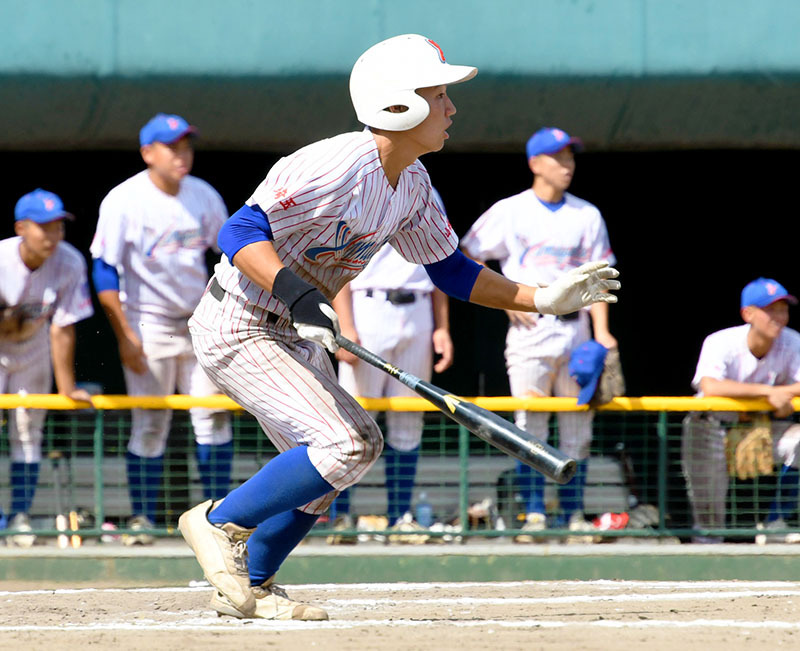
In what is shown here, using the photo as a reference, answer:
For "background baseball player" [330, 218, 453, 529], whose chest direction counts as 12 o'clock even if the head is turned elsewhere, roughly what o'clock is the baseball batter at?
The baseball batter is roughly at 12 o'clock from the background baseball player.

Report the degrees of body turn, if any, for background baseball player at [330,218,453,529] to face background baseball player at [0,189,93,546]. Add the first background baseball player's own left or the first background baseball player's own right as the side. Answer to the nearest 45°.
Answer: approximately 90° to the first background baseball player's own right

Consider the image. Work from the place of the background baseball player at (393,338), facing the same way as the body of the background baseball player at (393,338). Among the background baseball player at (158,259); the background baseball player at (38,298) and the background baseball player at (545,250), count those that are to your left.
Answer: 1

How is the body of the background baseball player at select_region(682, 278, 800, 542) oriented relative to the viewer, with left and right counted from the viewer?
facing the viewer and to the right of the viewer

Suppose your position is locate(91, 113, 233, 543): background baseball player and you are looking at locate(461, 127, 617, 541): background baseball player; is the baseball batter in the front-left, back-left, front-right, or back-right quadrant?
front-right

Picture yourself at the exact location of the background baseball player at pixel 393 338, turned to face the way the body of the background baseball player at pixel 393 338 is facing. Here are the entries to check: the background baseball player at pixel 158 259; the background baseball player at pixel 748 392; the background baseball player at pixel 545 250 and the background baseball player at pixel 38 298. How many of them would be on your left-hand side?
2

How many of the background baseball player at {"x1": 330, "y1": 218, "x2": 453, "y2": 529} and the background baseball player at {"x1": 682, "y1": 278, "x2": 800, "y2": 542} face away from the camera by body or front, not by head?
0

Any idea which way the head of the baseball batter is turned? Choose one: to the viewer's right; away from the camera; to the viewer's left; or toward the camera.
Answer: to the viewer's right

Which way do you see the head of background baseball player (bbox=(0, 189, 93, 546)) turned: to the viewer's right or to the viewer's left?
to the viewer's right

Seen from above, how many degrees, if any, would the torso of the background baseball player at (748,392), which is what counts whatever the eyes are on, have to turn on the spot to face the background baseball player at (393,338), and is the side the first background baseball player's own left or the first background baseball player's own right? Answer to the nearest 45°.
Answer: approximately 135° to the first background baseball player's own right

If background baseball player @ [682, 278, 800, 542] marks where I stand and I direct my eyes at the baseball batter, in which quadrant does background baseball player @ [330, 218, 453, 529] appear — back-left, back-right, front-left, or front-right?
front-right

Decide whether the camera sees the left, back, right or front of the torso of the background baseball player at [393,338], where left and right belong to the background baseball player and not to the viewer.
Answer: front

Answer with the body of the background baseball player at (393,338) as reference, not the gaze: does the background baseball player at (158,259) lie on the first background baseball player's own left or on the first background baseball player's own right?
on the first background baseball player's own right

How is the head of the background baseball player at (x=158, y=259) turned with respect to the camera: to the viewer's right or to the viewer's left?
to the viewer's right

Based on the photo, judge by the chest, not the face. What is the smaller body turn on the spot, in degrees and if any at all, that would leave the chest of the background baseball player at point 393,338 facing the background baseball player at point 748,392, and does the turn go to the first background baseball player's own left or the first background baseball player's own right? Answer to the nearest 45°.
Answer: approximately 90° to the first background baseball player's own left
